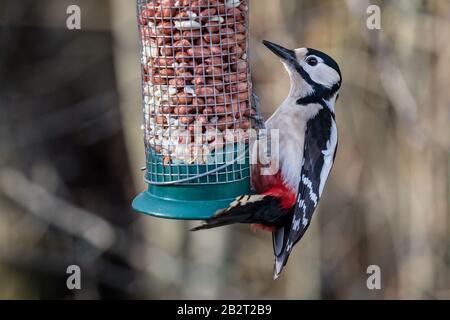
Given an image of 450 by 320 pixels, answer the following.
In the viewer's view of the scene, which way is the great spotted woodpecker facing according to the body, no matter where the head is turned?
to the viewer's left
